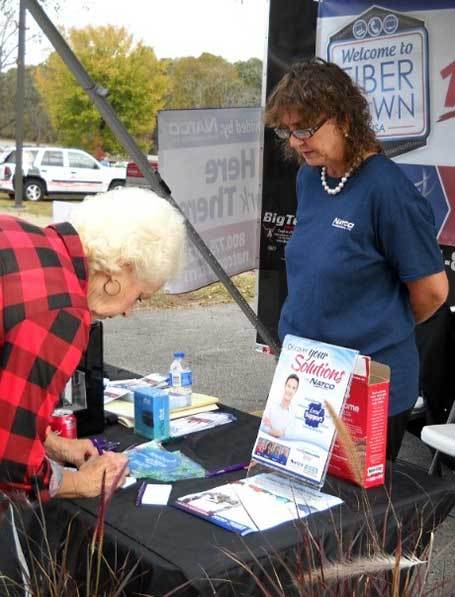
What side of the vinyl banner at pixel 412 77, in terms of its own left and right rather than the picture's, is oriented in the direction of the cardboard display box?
front

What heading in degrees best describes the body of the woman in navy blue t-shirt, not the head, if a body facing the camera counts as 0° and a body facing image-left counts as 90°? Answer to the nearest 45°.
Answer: approximately 45°

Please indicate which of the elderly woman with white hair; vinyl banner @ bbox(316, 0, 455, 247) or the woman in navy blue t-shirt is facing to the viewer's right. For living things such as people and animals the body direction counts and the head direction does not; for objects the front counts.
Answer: the elderly woman with white hair

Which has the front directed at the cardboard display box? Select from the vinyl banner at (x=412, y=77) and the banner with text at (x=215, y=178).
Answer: the vinyl banner

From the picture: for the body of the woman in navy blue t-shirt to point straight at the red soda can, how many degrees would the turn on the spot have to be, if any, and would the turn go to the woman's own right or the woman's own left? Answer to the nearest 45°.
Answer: approximately 45° to the woman's own right

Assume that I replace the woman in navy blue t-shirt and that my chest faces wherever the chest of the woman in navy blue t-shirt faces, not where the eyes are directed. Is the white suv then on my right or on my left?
on my right
